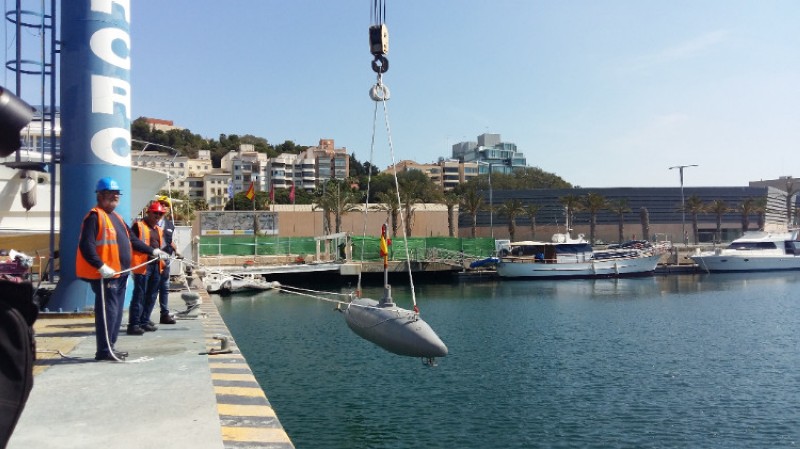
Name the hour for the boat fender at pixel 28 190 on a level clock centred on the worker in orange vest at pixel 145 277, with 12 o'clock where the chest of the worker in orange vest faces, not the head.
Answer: The boat fender is roughly at 7 o'clock from the worker in orange vest.

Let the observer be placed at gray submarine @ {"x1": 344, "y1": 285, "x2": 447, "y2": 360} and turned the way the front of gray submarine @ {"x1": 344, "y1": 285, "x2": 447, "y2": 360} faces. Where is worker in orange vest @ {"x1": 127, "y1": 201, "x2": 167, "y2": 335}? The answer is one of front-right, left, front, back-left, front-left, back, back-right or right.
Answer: back-right

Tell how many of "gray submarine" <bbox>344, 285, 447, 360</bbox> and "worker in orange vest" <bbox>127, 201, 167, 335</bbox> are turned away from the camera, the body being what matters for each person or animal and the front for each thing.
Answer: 0

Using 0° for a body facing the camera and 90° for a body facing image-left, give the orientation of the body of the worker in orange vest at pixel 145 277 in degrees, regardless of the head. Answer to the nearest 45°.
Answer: approximately 315°

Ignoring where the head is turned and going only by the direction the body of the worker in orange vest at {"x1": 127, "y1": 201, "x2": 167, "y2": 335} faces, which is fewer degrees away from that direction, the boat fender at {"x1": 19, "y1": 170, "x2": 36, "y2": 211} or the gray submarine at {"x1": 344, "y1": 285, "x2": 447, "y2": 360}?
the gray submarine

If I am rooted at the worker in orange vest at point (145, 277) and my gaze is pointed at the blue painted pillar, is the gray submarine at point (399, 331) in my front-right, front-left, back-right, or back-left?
back-right

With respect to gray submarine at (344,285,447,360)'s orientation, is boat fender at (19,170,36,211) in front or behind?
behind
